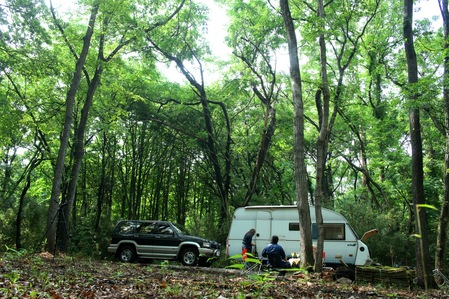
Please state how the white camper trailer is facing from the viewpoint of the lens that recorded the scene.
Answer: facing to the right of the viewer

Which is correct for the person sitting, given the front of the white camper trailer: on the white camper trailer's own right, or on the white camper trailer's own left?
on the white camper trailer's own right
